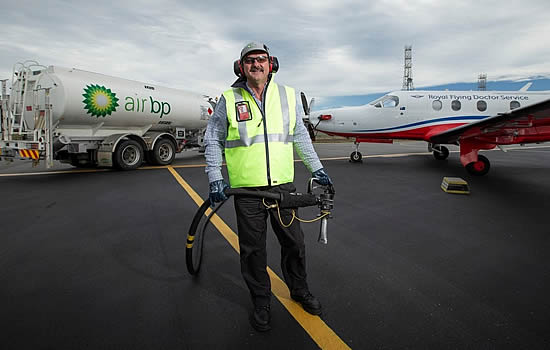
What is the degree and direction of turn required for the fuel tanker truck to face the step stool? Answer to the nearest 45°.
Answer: approximately 90° to its right

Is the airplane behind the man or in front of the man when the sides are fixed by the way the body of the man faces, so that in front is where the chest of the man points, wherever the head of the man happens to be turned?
behind

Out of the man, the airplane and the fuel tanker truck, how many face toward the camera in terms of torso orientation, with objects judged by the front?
1

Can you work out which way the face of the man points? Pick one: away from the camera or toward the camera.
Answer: toward the camera

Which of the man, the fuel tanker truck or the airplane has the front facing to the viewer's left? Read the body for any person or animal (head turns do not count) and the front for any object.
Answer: the airplane

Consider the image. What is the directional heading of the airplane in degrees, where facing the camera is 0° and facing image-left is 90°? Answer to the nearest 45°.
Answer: approximately 90°

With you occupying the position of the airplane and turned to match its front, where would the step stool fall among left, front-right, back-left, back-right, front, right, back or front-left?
left

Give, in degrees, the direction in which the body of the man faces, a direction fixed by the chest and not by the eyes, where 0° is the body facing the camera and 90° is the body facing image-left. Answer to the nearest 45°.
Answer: approximately 0°

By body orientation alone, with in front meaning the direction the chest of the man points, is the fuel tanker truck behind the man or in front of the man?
behind

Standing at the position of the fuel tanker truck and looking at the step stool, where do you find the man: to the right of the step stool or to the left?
right

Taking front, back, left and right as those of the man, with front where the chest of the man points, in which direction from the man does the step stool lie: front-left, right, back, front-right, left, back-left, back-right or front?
back-left

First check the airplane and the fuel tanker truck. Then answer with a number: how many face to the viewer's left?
1

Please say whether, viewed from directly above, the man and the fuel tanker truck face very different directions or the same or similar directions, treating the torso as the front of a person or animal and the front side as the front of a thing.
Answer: very different directions
